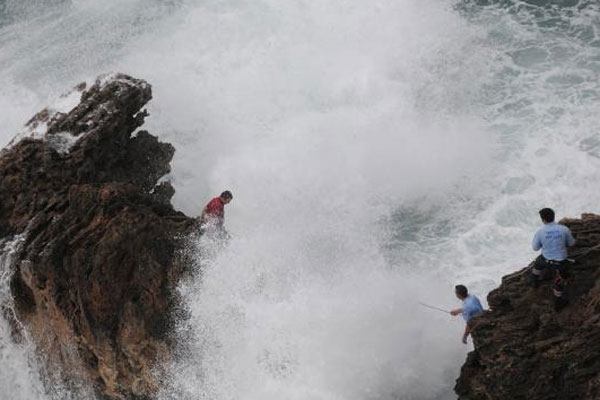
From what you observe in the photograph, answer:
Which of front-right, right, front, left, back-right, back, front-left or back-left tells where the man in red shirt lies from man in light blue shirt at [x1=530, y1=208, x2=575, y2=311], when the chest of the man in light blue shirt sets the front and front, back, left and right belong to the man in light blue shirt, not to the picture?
left

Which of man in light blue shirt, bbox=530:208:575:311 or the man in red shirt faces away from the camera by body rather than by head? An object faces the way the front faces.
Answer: the man in light blue shirt

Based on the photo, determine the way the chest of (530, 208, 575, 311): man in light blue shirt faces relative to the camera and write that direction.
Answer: away from the camera

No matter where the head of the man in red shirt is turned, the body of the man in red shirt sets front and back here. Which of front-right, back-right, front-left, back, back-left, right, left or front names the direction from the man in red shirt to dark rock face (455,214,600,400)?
front-right

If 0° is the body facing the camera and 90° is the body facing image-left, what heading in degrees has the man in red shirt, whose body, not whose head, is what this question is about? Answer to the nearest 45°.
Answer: approximately 270°

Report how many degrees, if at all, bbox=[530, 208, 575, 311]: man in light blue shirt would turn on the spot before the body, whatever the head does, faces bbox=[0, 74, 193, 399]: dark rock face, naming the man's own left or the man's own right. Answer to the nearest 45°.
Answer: approximately 90° to the man's own left

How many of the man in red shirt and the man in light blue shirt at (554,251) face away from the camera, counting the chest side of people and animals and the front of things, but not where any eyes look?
1

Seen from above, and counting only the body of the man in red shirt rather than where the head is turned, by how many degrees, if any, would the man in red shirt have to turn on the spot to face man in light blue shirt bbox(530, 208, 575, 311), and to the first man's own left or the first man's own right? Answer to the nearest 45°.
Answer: approximately 45° to the first man's own right
